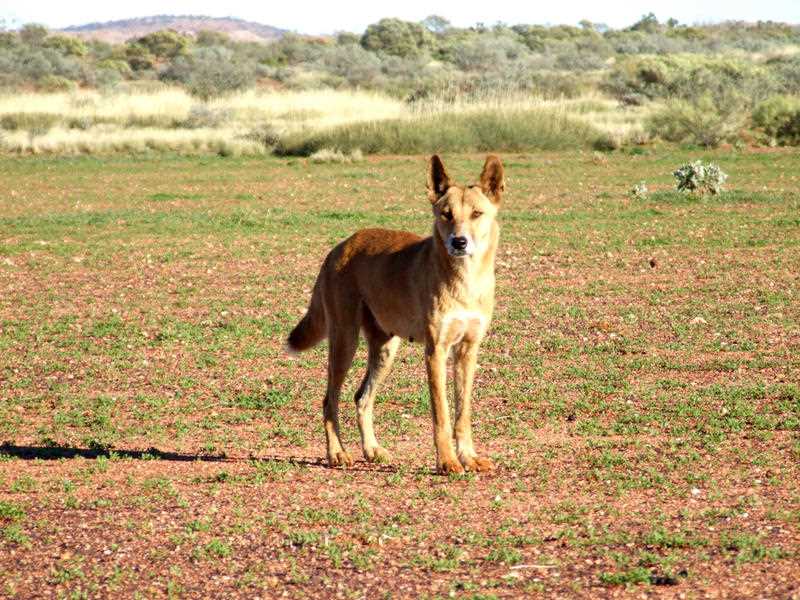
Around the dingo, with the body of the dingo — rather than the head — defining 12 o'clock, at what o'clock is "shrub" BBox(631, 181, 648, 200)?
The shrub is roughly at 8 o'clock from the dingo.

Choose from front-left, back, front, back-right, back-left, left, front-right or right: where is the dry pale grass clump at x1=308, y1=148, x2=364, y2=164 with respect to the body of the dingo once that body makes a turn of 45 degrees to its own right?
back

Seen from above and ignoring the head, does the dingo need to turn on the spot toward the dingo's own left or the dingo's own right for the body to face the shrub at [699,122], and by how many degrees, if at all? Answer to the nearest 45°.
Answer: approximately 135° to the dingo's own left

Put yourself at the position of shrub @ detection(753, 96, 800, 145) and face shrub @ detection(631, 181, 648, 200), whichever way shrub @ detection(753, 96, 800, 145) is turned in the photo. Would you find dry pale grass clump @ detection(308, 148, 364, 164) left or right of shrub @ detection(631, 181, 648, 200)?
right

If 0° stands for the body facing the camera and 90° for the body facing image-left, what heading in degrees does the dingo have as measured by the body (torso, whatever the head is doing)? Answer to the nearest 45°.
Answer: approximately 315°

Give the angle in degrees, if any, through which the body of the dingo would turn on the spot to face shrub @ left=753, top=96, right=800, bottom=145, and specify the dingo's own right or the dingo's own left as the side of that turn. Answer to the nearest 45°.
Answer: approximately 135° to the dingo's own left

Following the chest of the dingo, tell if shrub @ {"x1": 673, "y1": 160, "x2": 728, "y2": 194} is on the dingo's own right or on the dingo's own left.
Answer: on the dingo's own left
